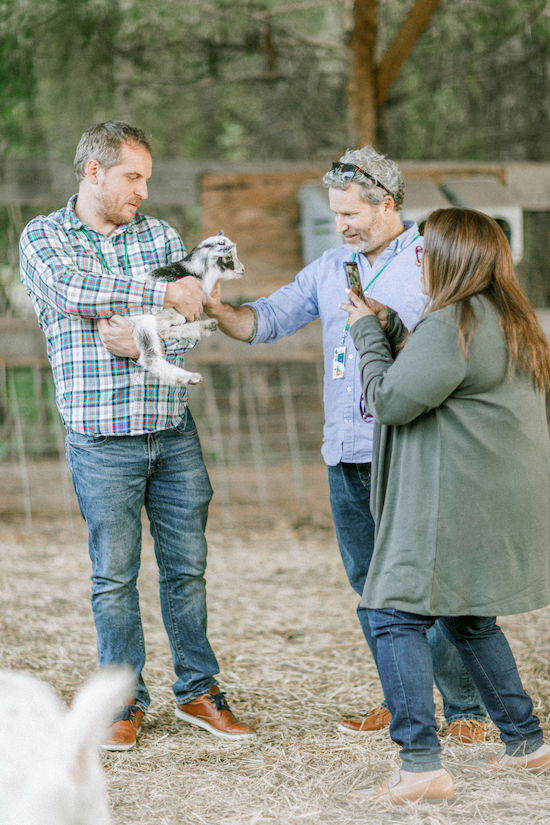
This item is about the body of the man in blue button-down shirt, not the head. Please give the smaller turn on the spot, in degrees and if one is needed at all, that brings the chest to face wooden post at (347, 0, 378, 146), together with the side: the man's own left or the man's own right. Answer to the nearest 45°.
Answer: approximately 135° to the man's own right

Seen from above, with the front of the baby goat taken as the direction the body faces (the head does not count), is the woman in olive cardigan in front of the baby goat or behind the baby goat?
in front

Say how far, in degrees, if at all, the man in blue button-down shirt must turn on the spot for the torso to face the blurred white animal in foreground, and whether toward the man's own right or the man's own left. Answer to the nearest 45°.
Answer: approximately 45° to the man's own left

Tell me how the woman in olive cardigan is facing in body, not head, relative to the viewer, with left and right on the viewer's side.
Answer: facing away from the viewer and to the left of the viewer

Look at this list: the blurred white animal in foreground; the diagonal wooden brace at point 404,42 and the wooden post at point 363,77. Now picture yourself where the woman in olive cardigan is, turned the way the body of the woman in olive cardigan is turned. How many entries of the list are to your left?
1

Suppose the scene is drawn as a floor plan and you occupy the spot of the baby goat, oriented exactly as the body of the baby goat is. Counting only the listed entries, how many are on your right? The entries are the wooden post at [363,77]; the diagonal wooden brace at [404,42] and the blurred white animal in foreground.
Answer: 1

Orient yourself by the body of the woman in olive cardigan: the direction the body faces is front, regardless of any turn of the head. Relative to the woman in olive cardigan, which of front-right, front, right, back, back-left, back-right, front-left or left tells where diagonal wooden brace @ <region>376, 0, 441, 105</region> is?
front-right

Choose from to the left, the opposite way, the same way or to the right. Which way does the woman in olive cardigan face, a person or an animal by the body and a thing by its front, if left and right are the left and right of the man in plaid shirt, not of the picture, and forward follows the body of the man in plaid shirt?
the opposite way

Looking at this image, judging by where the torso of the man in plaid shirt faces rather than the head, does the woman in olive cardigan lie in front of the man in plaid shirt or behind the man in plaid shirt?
in front

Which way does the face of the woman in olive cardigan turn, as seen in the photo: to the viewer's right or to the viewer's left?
to the viewer's left

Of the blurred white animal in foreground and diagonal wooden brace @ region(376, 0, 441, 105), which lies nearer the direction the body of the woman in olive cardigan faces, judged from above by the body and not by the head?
the diagonal wooden brace

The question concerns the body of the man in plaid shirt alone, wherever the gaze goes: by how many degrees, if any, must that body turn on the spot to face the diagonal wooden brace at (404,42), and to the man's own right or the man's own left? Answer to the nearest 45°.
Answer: approximately 90° to the man's own left

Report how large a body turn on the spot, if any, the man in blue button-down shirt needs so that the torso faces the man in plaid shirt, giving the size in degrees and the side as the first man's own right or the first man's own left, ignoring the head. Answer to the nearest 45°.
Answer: approximately 45° to the first man's own right

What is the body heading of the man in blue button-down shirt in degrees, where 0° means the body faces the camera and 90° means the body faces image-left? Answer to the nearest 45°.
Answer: approximately 45°

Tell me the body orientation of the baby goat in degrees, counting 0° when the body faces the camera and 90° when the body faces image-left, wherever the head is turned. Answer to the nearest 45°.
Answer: approximately 270°
